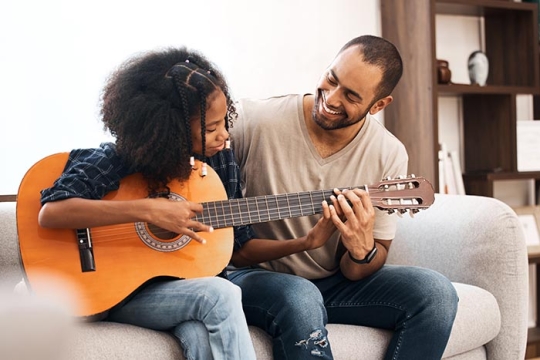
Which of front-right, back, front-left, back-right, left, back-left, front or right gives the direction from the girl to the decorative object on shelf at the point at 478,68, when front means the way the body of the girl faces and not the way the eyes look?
left

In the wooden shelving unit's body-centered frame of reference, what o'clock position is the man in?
The man is roughly at 2 o'clock from the wooden shelving unit.

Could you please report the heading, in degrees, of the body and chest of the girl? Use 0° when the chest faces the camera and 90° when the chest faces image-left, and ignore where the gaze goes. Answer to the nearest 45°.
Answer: approximately 315°

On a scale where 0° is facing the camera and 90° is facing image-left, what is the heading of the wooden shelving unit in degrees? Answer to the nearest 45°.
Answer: approximately 315°

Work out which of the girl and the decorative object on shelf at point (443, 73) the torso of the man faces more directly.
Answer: the girl

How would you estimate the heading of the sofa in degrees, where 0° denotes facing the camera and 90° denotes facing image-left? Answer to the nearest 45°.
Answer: approximately 0°

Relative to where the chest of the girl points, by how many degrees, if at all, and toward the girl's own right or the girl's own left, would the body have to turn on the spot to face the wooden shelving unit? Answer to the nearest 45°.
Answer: approximately 90° to the girl's own left
